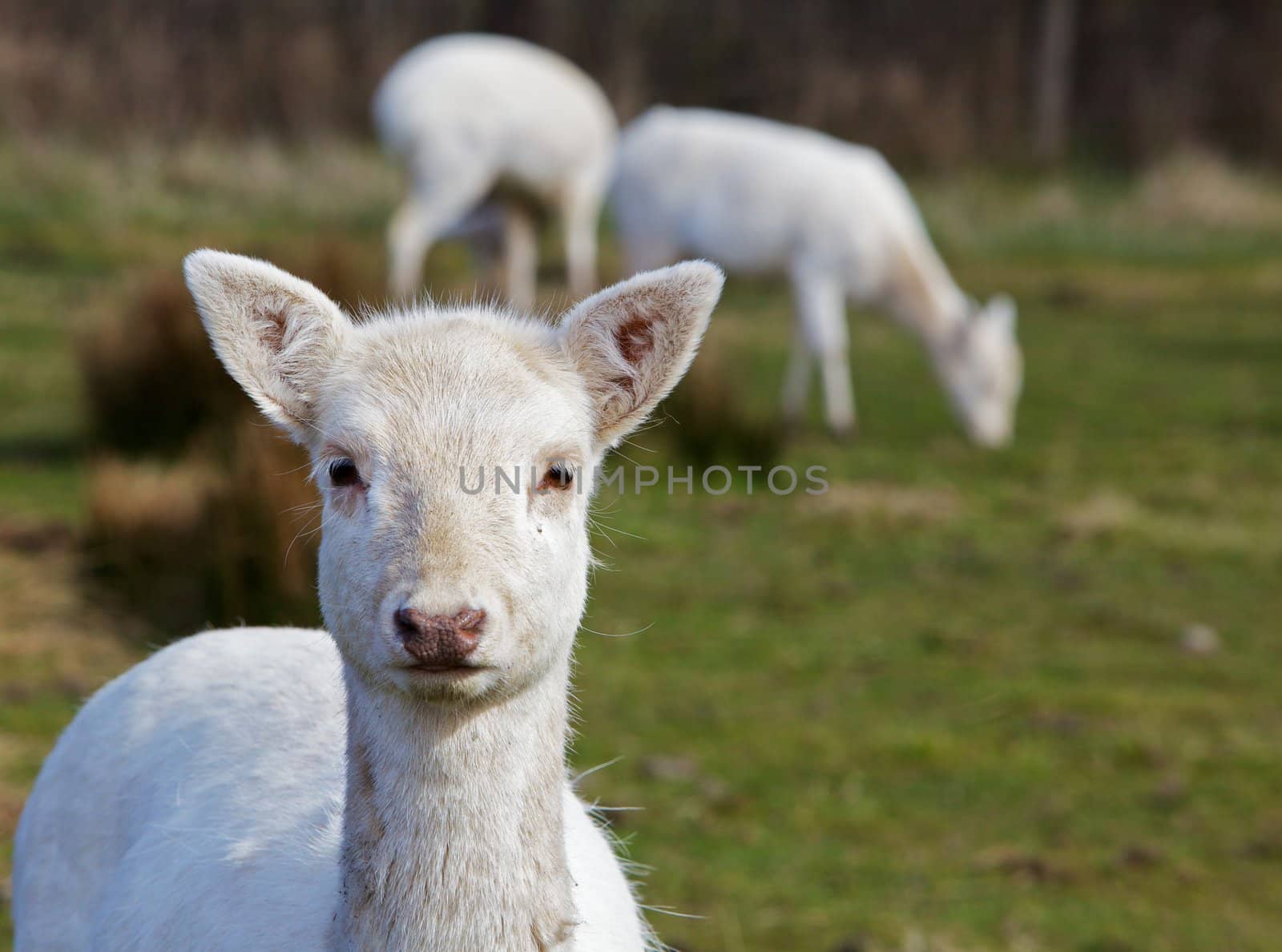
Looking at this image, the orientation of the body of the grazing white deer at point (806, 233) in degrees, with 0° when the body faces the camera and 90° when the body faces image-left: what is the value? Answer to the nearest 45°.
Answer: approximately 270°

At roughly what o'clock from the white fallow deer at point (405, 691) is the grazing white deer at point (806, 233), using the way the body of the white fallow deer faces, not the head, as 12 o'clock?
The grazing white deer is roughly at 8 o'clock from the white fallow deer.

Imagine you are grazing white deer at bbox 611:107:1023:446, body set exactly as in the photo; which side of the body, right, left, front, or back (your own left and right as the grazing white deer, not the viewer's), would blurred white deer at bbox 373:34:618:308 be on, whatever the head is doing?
back

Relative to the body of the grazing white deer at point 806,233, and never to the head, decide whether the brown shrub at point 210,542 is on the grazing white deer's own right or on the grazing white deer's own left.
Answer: on the grazing white deer's own right

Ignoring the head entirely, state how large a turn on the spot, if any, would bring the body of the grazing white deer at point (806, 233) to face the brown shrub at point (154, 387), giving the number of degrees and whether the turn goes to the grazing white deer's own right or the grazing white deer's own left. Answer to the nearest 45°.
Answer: approximately 135° to the grazing white deer's own right

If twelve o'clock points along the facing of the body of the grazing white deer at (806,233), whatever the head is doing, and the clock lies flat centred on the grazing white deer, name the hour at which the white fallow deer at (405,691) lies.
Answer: The white fallow deer is roughly at 3 o'clock from the grazing white deer.

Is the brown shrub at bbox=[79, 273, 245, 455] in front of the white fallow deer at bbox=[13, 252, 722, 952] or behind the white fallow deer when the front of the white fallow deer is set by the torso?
behind

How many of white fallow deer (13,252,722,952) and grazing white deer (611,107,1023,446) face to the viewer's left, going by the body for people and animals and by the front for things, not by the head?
0
